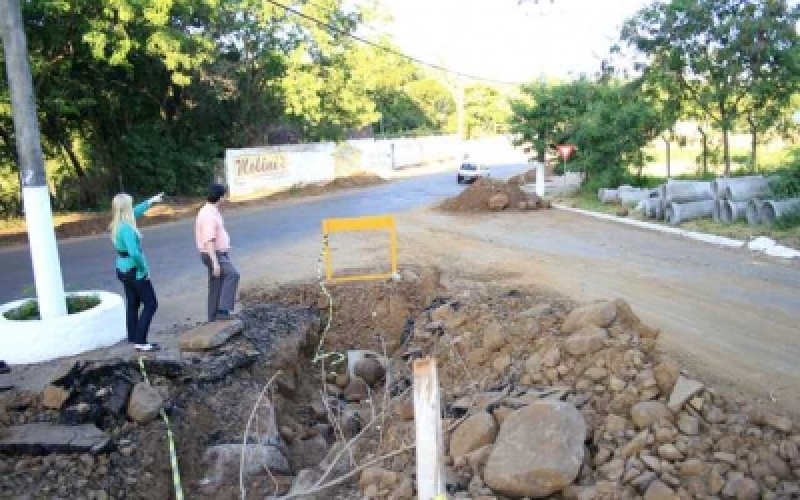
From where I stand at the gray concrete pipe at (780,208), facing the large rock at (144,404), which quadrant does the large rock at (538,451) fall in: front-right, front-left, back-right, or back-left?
front-left

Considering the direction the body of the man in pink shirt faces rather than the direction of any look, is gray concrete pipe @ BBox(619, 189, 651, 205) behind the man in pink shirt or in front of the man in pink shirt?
in front

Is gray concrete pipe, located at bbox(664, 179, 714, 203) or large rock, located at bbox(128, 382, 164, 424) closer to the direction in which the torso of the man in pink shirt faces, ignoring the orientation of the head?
the gray concrete pipe

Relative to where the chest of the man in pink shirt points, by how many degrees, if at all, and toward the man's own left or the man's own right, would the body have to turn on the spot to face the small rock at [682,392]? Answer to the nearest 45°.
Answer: approximately 45° to the man's own right

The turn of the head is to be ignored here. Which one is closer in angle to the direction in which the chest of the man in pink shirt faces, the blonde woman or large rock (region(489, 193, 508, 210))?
the large rock

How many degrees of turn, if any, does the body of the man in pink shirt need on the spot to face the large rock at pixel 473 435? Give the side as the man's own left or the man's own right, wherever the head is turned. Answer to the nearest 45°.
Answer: approximately 90° to the man's own right

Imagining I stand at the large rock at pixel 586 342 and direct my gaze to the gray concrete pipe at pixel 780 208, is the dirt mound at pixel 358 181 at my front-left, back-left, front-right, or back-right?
front-left
